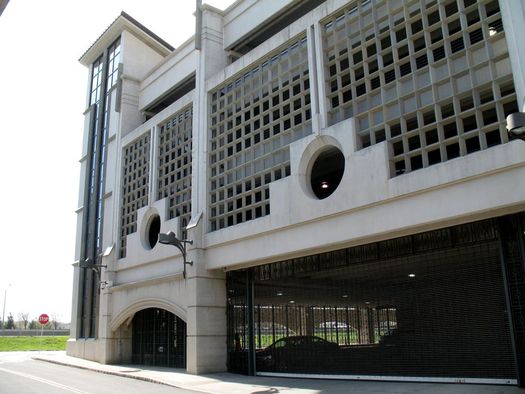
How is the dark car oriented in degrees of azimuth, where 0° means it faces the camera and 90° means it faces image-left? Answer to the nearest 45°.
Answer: approximately 45°

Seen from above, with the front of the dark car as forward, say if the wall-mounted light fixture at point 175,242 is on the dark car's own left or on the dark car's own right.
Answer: on the dark car's own right
